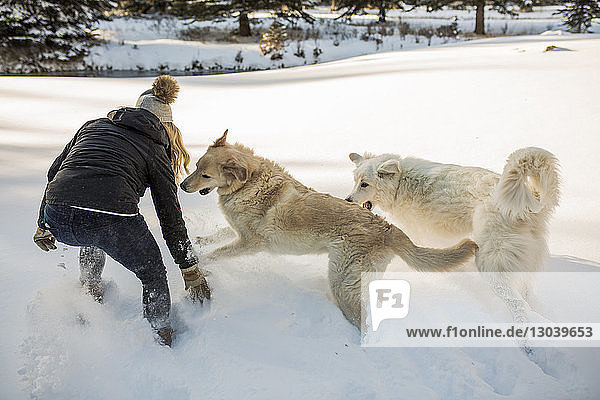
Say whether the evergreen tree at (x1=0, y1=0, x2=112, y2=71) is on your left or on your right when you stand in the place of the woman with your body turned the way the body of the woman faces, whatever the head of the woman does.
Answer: on your left

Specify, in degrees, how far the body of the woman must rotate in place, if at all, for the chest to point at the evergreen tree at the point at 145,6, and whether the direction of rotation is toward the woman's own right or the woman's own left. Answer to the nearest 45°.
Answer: approximately 45° to the woman's own left

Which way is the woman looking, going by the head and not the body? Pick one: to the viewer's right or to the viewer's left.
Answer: to the viewer's right

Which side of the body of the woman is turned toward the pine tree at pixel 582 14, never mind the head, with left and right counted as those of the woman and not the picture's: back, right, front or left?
front

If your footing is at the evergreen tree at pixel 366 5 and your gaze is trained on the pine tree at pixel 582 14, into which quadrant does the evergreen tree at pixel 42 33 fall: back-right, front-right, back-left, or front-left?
back-right

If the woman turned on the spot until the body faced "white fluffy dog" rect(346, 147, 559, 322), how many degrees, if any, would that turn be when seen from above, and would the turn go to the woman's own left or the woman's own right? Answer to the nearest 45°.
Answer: approximately 45° to the woman's own right

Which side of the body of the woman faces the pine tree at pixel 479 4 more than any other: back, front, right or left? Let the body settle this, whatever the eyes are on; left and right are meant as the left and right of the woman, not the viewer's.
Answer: front

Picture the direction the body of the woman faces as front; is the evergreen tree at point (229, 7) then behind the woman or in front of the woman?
in front

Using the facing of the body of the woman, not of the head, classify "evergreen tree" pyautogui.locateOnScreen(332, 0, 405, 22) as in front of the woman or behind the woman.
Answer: in front

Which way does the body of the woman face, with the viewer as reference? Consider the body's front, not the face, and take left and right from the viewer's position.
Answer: facing away from the viewer and to the right of the viewer
